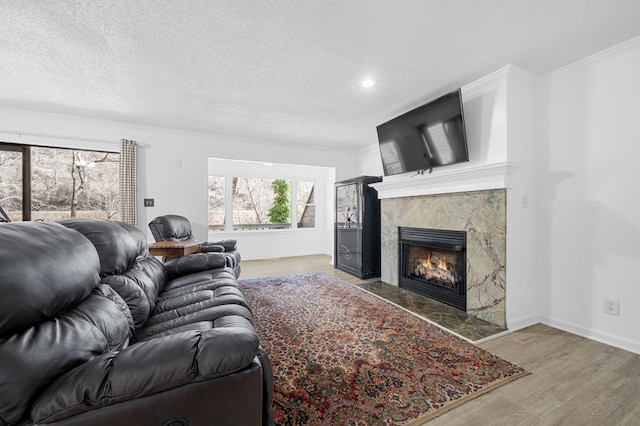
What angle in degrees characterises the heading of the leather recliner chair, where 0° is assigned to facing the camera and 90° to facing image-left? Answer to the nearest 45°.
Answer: approximately 315°

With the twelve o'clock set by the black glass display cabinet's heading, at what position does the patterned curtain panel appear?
The patterned curtain panel is roughly at 1 o'clock from the black glass display cabinet.

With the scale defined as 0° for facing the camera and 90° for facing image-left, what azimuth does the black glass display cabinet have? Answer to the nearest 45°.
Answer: approximately 45°

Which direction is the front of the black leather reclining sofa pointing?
to the viewer's right

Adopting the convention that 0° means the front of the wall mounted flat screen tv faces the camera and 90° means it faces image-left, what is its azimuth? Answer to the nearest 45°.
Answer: approximately 45°

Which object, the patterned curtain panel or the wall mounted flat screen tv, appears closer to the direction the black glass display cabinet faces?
the patterned curtain panel

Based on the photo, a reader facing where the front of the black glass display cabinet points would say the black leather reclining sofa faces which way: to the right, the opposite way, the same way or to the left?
the opposite way

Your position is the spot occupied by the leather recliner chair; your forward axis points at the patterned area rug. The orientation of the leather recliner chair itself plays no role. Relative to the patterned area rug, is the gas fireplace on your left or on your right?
left

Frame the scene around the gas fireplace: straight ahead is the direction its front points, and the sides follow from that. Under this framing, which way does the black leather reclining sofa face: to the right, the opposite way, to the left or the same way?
the opposite way

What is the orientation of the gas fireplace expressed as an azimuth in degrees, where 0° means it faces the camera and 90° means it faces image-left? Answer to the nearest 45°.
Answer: approximately 45°

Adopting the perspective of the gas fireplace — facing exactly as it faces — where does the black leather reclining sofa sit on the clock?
The black leather reclining sofa is roughly at 11 o'clock from the gas fireplace.
